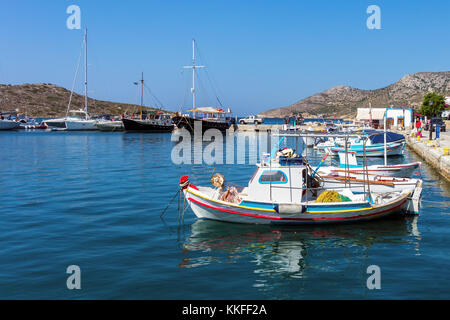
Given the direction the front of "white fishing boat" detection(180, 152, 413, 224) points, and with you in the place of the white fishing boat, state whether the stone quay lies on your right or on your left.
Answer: on your right

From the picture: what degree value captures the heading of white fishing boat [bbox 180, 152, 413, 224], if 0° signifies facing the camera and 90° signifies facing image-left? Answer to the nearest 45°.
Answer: approximately 90°
